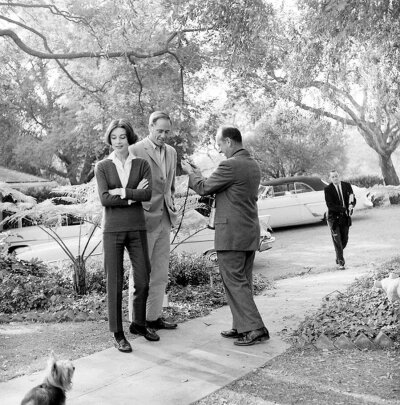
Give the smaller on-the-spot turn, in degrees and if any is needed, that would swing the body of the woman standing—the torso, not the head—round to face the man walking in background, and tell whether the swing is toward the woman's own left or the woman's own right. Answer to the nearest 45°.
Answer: approximately 135° to the woman's own left

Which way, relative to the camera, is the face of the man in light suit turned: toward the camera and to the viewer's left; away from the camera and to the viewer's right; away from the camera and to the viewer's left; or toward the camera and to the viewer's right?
toward the camera and to the viewer's right

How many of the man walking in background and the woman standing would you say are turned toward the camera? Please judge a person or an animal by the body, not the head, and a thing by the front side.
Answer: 2

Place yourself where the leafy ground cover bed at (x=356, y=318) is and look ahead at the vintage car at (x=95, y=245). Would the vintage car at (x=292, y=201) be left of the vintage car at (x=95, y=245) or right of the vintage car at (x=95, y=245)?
right

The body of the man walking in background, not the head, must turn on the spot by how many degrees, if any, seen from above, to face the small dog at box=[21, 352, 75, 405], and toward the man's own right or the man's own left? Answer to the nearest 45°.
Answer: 0° — they already face it

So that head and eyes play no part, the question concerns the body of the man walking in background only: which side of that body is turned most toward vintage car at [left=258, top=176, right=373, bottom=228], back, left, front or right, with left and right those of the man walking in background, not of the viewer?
back

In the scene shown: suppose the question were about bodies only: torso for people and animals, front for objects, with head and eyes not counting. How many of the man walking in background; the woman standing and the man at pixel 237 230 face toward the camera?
2

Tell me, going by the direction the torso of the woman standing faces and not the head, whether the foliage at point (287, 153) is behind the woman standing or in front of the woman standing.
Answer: behind

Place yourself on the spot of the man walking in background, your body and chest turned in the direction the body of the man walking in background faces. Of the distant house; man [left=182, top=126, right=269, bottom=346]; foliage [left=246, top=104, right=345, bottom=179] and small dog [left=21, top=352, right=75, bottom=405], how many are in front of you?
2

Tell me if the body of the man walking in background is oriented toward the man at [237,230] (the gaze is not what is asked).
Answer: yes

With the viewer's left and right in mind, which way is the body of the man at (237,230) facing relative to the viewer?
facing away from the viewer and to the left of the viewer
